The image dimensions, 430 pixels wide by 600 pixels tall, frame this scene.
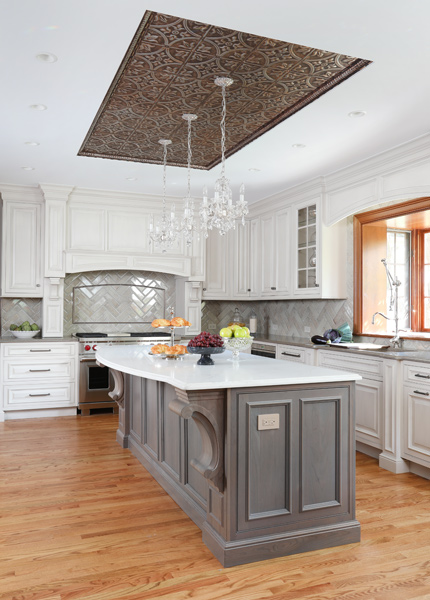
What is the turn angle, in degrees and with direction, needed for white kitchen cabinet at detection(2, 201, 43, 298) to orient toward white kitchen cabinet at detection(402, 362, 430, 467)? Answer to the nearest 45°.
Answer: approximately 45° to its left

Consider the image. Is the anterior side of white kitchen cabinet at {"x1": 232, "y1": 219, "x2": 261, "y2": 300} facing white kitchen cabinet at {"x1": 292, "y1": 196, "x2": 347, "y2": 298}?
no

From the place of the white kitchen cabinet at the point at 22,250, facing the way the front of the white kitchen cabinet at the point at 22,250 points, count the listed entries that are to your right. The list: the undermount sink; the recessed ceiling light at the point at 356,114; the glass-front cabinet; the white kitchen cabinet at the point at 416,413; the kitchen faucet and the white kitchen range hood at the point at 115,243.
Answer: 0

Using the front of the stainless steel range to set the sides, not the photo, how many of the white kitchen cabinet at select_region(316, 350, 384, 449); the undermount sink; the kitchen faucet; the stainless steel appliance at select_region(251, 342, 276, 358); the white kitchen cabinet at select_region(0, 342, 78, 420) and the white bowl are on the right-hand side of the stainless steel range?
2

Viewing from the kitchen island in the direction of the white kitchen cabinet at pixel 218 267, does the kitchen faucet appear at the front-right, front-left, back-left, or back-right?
front-right

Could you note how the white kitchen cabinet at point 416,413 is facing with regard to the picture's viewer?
facing the viewer and to the left of the viewer

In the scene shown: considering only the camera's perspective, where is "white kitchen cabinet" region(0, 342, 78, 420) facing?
facing the viewer

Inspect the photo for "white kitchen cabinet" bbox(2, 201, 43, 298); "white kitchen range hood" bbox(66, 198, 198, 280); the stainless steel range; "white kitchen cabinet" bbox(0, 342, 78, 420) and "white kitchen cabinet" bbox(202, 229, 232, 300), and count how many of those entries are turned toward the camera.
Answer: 5

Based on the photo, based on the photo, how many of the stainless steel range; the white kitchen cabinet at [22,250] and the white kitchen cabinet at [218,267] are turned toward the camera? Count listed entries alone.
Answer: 3

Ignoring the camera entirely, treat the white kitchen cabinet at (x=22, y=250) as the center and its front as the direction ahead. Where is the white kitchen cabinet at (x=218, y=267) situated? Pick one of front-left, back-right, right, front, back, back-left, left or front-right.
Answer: left

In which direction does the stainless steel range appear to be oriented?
toward the camera

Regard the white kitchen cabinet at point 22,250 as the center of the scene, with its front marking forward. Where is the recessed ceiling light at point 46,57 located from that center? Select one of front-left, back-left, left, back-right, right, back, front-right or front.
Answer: front

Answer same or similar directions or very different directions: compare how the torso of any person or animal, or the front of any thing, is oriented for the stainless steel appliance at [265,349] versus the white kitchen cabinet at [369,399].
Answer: same or similar directions

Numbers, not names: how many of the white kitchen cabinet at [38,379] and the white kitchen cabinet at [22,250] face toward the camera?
2

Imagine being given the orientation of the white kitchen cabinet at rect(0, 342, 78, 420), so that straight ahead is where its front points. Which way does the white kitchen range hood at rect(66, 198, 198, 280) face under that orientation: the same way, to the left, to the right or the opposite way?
the same way

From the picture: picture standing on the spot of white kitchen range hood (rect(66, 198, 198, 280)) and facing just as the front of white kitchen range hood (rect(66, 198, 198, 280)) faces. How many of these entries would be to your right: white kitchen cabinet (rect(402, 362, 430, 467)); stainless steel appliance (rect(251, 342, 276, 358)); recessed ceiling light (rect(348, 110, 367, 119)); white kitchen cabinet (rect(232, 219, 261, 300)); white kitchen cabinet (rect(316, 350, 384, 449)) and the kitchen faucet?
0

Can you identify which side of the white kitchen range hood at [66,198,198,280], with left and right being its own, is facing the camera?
front

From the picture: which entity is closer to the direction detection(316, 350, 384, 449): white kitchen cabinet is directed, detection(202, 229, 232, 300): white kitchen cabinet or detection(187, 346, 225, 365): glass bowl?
the glass bowl

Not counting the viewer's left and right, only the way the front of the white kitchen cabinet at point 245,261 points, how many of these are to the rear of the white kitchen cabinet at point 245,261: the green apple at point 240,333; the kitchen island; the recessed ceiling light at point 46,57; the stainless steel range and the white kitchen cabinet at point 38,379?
0

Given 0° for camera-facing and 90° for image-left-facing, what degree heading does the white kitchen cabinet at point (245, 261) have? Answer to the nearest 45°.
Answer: approximately 45°
